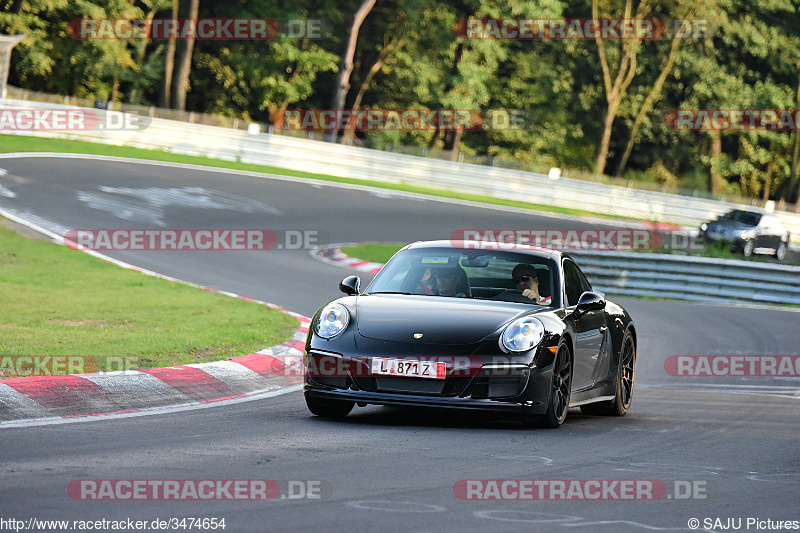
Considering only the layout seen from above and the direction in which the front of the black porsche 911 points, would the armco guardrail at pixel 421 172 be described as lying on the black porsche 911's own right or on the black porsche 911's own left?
on the black porsche 911's own right

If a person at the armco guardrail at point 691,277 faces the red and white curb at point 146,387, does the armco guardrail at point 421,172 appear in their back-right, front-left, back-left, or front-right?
back-right

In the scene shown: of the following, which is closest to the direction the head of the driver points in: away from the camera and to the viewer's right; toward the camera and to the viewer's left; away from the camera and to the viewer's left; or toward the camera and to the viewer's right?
toward the camera and to the viewer's left

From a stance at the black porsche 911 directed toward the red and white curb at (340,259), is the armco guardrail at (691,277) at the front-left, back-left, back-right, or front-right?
front-right

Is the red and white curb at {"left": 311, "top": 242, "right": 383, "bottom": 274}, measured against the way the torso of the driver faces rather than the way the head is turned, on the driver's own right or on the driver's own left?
on the driver's own right

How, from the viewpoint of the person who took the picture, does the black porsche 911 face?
facing the viewer and to the left of the viewer

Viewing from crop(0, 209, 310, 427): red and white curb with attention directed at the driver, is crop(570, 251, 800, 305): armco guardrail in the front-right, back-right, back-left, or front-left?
front-left

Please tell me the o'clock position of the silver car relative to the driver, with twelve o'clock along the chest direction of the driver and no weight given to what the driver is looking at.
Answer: The silver car is roughly at 5 o'clock from the driver.

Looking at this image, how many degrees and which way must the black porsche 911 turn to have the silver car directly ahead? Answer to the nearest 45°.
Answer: approximately 135° to its right

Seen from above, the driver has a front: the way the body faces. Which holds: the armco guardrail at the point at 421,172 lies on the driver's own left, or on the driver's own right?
on the driver's own right

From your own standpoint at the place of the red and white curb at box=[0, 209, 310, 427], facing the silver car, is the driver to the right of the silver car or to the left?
right
